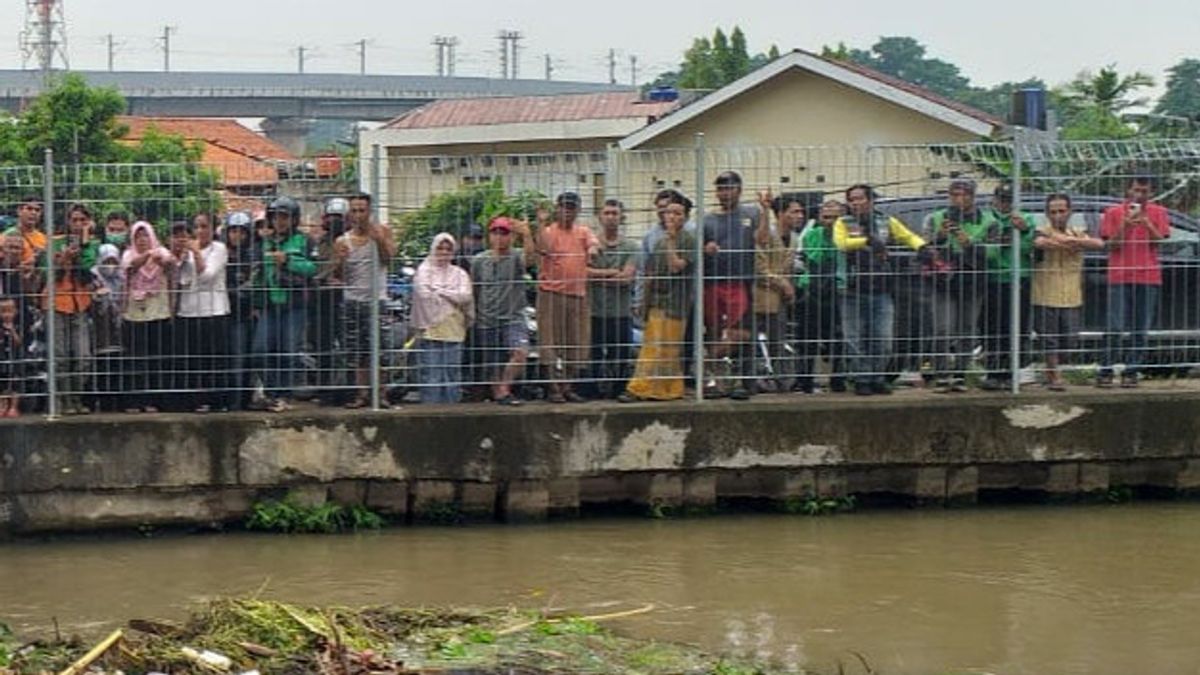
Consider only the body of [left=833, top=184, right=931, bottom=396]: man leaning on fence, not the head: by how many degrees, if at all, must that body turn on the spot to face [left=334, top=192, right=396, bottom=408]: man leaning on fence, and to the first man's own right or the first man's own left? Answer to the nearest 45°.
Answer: approximately 90° to the first man's own right

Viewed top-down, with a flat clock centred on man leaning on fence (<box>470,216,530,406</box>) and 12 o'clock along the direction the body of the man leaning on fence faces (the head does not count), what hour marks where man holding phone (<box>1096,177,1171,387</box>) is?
The man holding phone is roughly at 9 o'clock from the man leaning on fence.

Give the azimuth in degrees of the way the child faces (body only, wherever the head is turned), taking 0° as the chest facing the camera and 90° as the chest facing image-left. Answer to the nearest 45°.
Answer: approximately 0°

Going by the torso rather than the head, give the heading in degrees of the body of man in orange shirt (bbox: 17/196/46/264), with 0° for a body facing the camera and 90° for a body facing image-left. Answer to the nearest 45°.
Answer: approximately 0°
